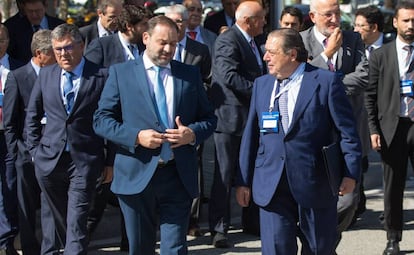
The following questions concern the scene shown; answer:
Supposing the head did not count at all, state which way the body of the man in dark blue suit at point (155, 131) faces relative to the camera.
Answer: toward the camera

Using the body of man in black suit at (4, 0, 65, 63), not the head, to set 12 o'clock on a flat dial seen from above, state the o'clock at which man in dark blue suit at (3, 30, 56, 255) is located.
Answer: man in dark blue suit at (3, 30, 56, 255) is roughly at 12 o'clock from man in black suit at (4, 0, 65, 63).

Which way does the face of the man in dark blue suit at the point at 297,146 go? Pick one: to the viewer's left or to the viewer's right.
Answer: to the viewer's left

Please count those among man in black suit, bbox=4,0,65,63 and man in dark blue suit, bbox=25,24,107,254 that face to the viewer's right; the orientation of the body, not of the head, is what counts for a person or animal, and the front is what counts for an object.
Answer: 0

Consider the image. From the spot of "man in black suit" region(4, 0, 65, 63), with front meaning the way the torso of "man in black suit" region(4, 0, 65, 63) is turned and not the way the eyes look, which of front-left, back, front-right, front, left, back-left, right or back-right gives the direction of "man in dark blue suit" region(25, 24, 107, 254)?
front

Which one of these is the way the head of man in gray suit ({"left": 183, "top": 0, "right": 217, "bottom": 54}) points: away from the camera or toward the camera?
toward the camera

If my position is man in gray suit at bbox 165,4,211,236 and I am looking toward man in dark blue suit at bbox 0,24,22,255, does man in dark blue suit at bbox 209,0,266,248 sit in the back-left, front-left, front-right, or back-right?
back-left

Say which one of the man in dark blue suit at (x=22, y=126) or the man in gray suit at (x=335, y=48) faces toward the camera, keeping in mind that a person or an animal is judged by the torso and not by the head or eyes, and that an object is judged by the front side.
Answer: the man in gray suit

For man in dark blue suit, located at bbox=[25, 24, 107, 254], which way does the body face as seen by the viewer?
toward the camera

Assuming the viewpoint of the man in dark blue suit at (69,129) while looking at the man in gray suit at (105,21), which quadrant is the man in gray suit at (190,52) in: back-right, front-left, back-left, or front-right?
front-right

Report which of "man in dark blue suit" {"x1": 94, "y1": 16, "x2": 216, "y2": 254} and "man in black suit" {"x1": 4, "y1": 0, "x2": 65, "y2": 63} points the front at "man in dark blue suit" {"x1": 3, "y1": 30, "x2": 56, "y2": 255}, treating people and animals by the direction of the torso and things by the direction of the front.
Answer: "man in black suit" {"x1": 4, "y1": 0, "x2": 65, "y2": 63}

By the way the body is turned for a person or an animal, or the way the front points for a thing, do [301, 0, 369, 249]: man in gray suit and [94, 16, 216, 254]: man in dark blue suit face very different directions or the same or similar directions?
same or similar directions

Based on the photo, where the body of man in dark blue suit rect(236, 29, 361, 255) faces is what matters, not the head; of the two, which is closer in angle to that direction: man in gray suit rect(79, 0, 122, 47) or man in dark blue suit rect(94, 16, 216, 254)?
the man in dark blue suit

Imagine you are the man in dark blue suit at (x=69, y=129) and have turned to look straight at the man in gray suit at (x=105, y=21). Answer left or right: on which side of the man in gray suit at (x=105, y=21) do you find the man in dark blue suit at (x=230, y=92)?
right
